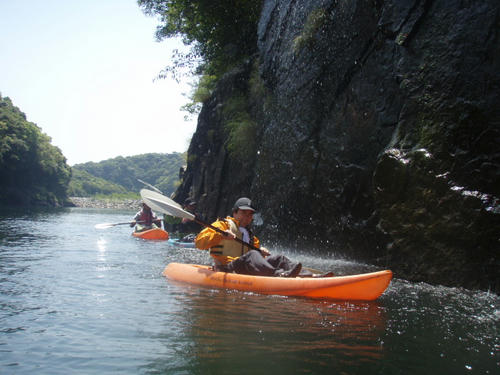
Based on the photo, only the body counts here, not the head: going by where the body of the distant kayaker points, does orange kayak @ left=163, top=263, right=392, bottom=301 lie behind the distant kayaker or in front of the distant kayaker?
in front

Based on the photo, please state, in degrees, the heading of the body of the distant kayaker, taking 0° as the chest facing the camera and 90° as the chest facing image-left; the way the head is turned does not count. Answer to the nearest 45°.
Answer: approximately 0°

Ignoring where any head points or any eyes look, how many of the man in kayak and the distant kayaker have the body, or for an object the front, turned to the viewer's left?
0

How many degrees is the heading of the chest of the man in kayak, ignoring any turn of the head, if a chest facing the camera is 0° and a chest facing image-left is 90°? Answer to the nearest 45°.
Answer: approximately 315°

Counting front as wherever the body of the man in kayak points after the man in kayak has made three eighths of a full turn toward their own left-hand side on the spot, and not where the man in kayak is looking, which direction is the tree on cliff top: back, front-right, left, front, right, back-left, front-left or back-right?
front

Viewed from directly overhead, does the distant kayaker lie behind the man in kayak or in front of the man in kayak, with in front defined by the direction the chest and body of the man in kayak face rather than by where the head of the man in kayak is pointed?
behind
